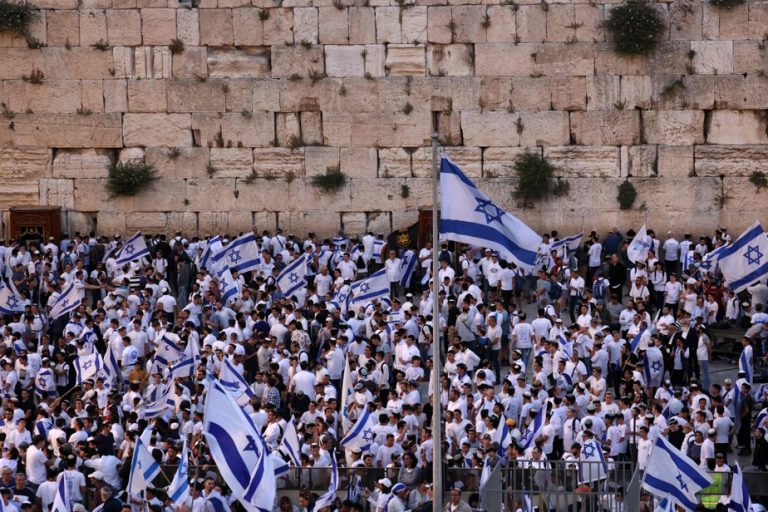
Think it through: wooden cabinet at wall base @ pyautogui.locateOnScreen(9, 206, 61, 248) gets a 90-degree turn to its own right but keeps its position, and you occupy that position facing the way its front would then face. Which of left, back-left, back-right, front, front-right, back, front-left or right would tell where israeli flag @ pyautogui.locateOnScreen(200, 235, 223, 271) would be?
back-left

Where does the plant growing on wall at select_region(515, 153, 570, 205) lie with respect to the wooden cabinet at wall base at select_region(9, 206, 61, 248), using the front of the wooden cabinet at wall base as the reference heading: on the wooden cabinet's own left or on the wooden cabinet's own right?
on the wooden cabinet's own left

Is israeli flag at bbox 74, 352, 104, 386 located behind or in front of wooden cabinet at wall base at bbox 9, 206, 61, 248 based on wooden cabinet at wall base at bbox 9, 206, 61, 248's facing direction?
in front

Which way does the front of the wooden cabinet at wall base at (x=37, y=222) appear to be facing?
toward the camera

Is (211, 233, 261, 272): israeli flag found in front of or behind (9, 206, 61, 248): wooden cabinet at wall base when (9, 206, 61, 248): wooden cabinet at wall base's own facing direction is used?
in front

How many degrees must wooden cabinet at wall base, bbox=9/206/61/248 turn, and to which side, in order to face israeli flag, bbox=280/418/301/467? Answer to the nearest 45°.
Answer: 0° — it already faces it

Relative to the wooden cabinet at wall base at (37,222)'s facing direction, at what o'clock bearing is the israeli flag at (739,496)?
The israeli flag is roughly at 11 o'clock from the wooden cabinet at wall base.

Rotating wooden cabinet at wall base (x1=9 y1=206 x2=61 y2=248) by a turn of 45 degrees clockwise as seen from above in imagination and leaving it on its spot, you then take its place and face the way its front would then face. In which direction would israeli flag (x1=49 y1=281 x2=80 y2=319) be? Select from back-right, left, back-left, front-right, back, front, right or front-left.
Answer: front-left

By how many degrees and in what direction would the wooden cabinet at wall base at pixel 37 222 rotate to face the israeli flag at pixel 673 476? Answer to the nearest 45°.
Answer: approximately 45° to its left

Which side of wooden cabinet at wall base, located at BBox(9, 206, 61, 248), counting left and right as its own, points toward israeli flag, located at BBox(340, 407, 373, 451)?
front

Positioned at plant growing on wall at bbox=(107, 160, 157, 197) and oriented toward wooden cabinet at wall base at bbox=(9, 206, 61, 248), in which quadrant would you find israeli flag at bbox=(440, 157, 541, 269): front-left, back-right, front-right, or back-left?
back-left

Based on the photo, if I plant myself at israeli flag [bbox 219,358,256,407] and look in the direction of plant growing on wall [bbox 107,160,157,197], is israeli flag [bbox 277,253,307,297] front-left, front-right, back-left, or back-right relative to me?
front-right

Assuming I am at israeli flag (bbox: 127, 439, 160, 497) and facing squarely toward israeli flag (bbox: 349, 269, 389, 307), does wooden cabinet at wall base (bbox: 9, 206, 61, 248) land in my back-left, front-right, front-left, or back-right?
front-left

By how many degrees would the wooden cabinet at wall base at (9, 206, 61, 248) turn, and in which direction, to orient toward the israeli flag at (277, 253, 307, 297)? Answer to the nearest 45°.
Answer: approximately 45° to its left

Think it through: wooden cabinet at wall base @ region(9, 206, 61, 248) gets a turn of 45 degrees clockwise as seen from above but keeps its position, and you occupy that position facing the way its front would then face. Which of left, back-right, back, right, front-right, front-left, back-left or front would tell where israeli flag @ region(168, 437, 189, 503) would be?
front-left
